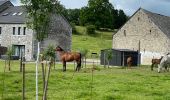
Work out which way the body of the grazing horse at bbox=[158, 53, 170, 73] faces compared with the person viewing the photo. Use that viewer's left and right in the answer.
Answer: facing to the left of the viewer
